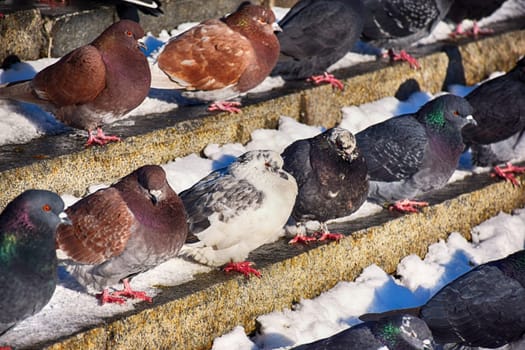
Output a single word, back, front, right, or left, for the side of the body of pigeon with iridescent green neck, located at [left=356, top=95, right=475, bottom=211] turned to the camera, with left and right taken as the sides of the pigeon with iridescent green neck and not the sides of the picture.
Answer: right

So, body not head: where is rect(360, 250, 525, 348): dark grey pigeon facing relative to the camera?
to the viewer's right

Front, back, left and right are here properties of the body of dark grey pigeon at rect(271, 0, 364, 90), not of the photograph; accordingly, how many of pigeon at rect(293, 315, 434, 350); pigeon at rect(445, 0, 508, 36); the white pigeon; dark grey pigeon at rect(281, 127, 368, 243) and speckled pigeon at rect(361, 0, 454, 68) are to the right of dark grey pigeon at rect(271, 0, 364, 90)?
3

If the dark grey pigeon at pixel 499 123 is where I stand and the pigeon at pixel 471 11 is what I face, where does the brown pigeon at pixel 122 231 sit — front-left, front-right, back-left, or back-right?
back-left

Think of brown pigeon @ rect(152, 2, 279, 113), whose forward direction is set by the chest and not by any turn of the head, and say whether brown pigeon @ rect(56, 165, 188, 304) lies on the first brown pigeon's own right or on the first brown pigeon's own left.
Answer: on the first brown pigeon's own right

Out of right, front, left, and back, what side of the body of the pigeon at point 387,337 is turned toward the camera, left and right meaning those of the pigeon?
right

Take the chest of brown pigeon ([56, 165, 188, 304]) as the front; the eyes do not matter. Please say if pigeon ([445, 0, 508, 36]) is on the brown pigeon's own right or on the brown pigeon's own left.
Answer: on the brown pigeon's own left

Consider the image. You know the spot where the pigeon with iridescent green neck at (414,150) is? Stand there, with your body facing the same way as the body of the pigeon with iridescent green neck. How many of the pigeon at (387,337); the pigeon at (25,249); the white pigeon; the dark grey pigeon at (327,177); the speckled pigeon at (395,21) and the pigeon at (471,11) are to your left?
2

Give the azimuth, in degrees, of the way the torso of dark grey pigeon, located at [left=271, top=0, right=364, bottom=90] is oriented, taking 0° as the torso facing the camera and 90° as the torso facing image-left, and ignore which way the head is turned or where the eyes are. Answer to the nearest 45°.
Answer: approximately 270°

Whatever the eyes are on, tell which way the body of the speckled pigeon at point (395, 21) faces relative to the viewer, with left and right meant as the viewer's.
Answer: facing to the right of the viewer
